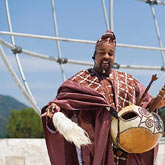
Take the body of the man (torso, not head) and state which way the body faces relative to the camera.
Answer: toward the camera
